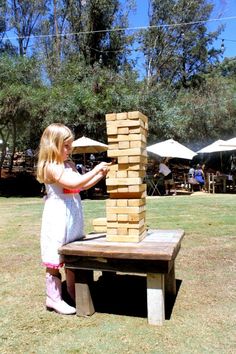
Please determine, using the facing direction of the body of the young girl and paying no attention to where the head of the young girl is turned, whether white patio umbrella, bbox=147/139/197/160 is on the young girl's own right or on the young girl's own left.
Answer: on the young girl's own left

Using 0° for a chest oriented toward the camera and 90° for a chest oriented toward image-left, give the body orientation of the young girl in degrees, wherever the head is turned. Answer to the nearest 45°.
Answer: approximately 270°

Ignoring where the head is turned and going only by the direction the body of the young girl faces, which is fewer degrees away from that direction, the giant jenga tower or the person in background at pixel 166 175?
the giant jenga tower

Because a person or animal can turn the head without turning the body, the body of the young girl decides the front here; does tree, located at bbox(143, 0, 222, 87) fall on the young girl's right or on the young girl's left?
on the young girl's left

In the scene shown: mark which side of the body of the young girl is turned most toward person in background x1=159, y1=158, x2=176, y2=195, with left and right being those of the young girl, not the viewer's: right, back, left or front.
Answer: left

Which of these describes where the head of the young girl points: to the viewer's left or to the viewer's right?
to the viewer's right

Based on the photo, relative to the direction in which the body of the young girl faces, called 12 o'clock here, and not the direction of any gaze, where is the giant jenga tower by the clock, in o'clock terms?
The giant jenga tower is roughly at 12 o'clock from the young girl.
